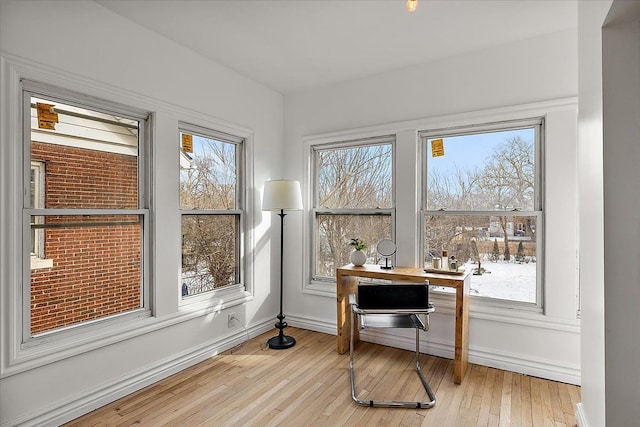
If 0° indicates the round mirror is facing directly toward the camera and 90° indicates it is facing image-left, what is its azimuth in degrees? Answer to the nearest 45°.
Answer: approximately 0°

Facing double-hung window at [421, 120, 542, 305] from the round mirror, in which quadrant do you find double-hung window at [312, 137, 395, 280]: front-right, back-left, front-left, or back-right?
back-left

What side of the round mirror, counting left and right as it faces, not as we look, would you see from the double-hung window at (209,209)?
right

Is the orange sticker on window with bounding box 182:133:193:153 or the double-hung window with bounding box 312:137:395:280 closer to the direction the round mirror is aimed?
the orange sticker on window

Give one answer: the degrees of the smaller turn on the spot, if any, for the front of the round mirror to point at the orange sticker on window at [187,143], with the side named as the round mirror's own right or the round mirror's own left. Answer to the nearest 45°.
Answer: approximately 90° to the round mirror's own right

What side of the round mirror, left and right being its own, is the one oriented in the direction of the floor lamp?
right
